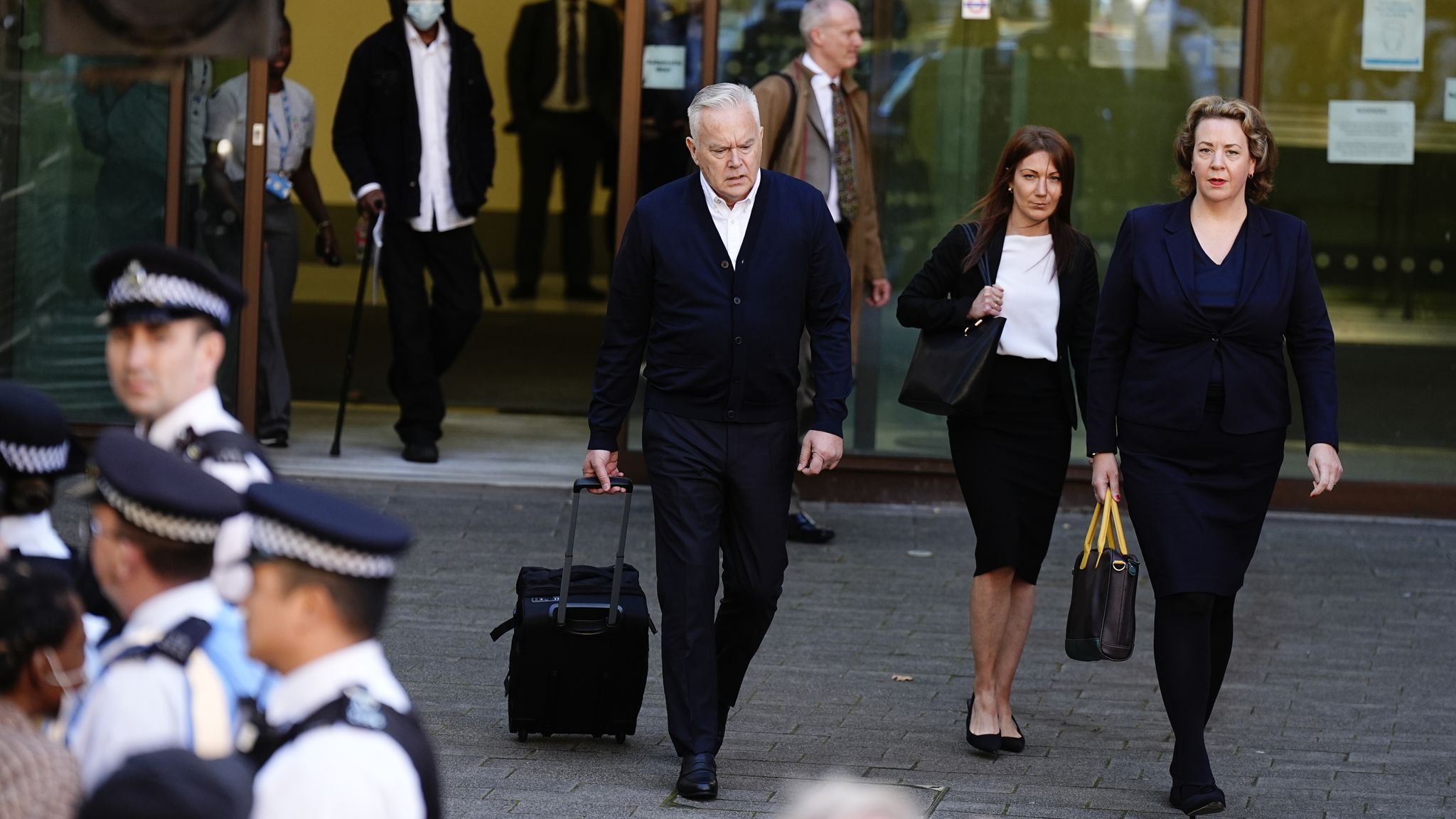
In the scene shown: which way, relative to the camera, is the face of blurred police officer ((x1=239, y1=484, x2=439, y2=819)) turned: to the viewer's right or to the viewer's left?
to the viewer's left

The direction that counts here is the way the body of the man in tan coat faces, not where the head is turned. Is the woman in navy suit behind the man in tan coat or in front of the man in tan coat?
in front

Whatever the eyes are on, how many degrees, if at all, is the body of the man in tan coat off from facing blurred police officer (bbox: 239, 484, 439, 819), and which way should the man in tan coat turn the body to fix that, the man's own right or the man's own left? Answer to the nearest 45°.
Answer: approximately 45° to the man's own right

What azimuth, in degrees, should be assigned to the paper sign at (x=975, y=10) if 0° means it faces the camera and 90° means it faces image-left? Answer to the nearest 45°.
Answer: approximately 0°

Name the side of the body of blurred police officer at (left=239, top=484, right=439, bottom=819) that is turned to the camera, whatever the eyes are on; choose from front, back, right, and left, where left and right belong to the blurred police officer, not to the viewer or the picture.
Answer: left

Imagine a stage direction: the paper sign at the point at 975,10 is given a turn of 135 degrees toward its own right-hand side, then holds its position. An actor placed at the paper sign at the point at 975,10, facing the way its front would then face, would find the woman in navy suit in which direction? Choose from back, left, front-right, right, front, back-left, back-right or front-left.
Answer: back-left

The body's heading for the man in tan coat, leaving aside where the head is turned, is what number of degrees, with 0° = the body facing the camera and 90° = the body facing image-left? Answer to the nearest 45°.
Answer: approximately 315°

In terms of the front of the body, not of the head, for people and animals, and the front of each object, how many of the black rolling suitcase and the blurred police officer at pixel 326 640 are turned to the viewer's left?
1

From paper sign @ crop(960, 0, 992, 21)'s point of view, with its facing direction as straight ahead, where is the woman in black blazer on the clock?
The woman in black blazer is roughly at 12 o'clock from the paper sign.

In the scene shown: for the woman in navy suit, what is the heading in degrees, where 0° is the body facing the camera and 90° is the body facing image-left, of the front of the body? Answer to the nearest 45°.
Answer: approximately 0°

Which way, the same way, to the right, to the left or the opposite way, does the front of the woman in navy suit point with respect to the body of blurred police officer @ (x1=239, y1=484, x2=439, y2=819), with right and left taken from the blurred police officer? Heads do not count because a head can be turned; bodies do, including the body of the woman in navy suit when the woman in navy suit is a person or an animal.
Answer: to the left

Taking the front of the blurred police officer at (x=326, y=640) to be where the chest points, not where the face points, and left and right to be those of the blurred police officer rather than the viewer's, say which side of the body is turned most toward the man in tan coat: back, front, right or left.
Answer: right

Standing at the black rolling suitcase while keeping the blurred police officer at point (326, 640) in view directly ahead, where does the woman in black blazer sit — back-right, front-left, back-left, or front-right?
back-left
